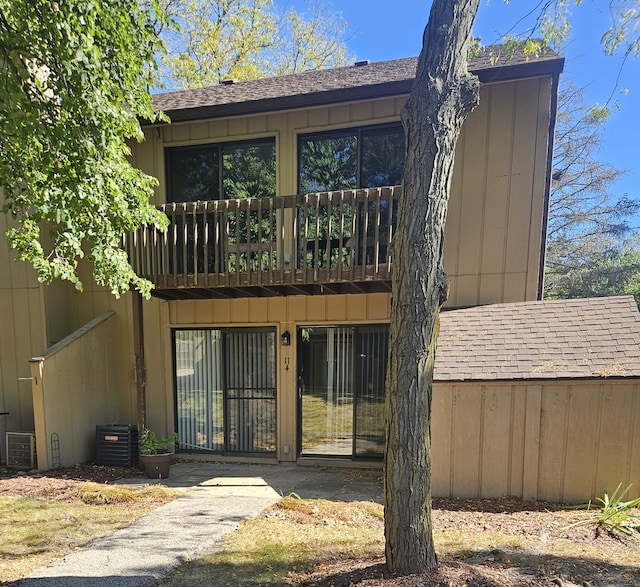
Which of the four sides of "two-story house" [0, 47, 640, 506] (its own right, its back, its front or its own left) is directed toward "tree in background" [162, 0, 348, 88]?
back

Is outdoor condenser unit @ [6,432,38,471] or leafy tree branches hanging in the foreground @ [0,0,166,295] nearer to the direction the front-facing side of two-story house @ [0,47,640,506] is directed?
the leafy tree branches hanging in the foreground

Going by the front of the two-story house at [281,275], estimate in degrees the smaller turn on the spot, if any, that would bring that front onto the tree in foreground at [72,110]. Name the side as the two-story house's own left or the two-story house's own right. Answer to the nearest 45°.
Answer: approximately 45° to the two-story house's own right

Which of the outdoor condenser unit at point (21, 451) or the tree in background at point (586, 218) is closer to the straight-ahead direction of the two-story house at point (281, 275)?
the outdoor condenser unit

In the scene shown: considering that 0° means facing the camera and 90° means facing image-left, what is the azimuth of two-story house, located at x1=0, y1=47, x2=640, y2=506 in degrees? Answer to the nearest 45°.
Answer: approximately 0°

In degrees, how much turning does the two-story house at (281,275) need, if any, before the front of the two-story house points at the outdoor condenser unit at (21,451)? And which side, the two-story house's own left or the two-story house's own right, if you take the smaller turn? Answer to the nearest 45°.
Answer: approximately 90° to the two-story house's own right
